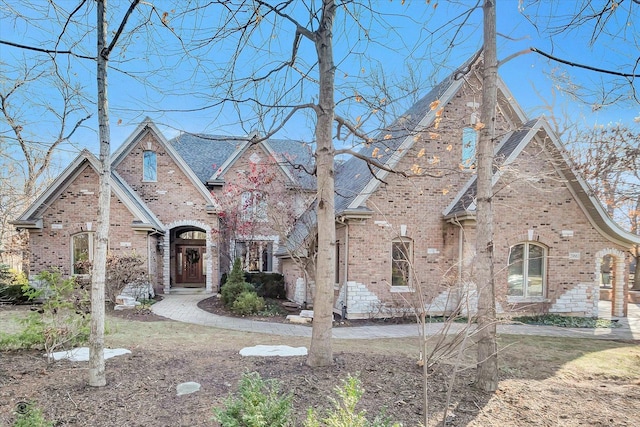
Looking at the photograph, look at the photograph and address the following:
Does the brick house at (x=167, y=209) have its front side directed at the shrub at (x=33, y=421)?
yes

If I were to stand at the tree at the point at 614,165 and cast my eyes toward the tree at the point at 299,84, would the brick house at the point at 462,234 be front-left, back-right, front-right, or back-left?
front-right

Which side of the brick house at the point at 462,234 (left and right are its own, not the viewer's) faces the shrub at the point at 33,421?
front

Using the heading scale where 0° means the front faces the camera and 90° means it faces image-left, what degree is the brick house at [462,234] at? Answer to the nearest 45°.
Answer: approximately 0°

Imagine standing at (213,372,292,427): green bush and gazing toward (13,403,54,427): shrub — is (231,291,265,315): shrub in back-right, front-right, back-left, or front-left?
front-right

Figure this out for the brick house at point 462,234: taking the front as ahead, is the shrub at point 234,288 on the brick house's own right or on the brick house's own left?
on the brick house's own right

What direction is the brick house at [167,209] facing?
toward the camera

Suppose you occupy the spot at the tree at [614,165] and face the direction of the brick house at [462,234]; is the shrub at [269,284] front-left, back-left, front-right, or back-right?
front-right

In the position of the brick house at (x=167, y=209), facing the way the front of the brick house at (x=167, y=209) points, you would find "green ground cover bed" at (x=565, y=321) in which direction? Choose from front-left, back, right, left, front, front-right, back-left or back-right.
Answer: front-left

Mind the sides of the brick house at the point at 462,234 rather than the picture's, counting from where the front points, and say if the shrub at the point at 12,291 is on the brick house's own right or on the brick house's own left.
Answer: on the brick house's own right

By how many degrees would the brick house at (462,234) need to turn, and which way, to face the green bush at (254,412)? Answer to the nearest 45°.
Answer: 0° — it already faces it
